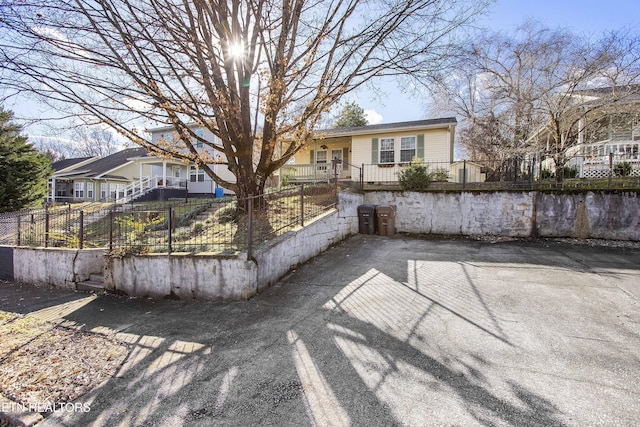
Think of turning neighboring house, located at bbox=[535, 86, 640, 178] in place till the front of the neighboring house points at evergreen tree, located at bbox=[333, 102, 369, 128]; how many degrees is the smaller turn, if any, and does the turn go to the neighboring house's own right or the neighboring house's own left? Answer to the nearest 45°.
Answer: approximately 135° to the neighboring house's own right

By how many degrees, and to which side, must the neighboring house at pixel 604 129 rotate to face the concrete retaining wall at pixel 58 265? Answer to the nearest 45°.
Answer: approximately 45° to its right

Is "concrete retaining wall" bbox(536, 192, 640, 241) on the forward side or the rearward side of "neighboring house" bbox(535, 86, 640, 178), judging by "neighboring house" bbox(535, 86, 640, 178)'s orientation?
on the forward side

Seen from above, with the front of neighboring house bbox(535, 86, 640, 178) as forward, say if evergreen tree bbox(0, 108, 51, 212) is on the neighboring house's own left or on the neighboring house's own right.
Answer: on the neighboring house's own right

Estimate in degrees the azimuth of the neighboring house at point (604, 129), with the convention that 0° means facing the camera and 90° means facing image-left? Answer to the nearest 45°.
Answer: approximately 0°
